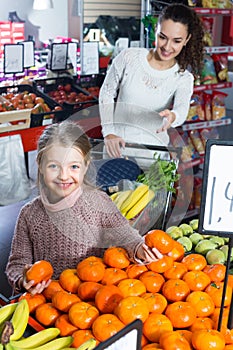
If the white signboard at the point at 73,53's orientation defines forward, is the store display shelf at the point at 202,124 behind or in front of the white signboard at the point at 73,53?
in front

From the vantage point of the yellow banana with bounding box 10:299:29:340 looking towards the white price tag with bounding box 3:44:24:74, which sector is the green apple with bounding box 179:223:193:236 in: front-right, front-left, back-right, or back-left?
front-right

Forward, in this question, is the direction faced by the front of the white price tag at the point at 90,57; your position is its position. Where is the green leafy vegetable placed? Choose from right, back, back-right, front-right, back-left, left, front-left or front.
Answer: front

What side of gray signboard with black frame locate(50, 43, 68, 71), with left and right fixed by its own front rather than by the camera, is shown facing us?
front

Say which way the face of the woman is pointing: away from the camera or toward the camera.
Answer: toward the camera

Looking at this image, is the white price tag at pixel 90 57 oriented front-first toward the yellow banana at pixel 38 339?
yes

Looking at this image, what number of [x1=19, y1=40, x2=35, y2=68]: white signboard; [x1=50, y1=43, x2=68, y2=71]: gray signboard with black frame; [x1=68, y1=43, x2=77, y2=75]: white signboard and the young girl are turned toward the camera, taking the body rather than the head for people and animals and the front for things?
4

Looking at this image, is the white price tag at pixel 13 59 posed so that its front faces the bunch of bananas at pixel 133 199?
yes

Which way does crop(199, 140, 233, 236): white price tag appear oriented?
toward the camera

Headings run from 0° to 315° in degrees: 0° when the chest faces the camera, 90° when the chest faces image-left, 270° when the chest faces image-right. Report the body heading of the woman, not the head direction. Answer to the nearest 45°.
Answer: approximately 0°

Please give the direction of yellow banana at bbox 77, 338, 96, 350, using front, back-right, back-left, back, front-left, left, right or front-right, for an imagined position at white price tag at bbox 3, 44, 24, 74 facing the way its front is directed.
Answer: front

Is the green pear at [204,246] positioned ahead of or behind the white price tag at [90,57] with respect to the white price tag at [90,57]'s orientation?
ahead
